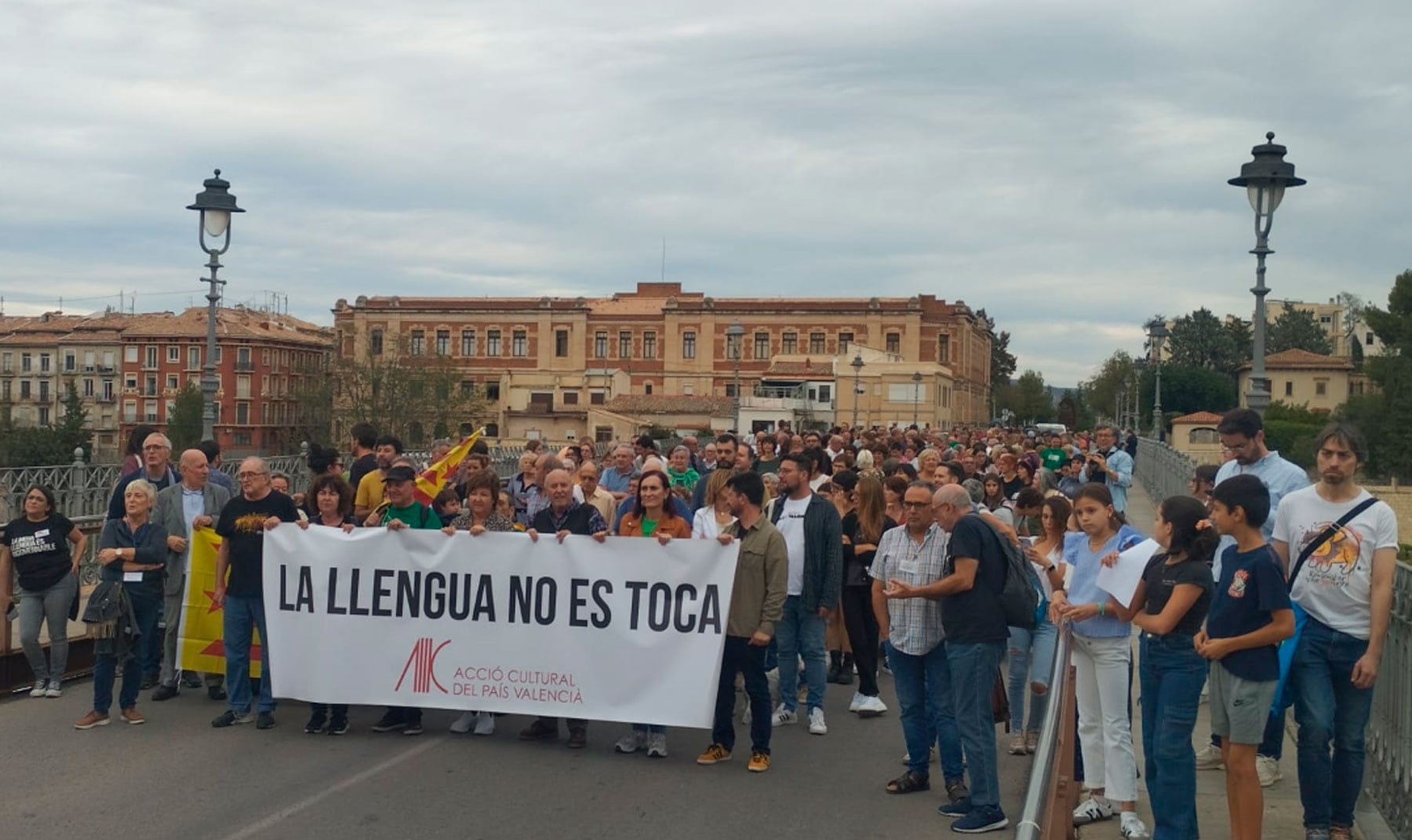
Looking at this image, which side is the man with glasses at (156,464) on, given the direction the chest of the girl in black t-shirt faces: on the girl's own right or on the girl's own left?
on the girl's own right

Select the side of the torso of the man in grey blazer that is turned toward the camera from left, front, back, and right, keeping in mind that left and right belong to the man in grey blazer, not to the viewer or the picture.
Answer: front

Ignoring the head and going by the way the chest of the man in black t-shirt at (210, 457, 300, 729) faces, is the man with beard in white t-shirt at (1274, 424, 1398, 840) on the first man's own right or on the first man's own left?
on the first man's own left

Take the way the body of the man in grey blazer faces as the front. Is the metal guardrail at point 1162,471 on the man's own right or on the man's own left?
on the man's own left

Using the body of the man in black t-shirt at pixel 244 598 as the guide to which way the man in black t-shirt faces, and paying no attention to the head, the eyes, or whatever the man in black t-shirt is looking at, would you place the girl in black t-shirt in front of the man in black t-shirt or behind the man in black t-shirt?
in front

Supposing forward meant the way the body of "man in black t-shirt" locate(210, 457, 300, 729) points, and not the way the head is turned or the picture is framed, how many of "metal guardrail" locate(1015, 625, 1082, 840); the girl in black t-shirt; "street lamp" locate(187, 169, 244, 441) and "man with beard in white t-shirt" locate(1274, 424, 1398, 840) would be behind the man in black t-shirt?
1

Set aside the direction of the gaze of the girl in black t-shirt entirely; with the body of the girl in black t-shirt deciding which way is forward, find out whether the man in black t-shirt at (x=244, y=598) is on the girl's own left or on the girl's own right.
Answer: on the girl's own right

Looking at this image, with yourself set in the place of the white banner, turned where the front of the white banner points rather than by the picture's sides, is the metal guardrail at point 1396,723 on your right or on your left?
on your left

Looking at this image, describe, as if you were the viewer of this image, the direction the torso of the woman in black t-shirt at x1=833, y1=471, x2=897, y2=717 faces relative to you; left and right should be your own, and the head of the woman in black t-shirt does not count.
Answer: facing the viewer and to the left of the viewer

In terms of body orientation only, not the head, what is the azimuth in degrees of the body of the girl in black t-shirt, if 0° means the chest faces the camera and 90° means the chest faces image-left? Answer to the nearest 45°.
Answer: approximately 45°

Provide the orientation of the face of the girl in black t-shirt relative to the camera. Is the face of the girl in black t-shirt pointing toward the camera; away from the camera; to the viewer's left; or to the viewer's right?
to the viewer's left

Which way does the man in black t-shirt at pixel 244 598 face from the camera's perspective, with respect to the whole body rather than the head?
toward the camera
